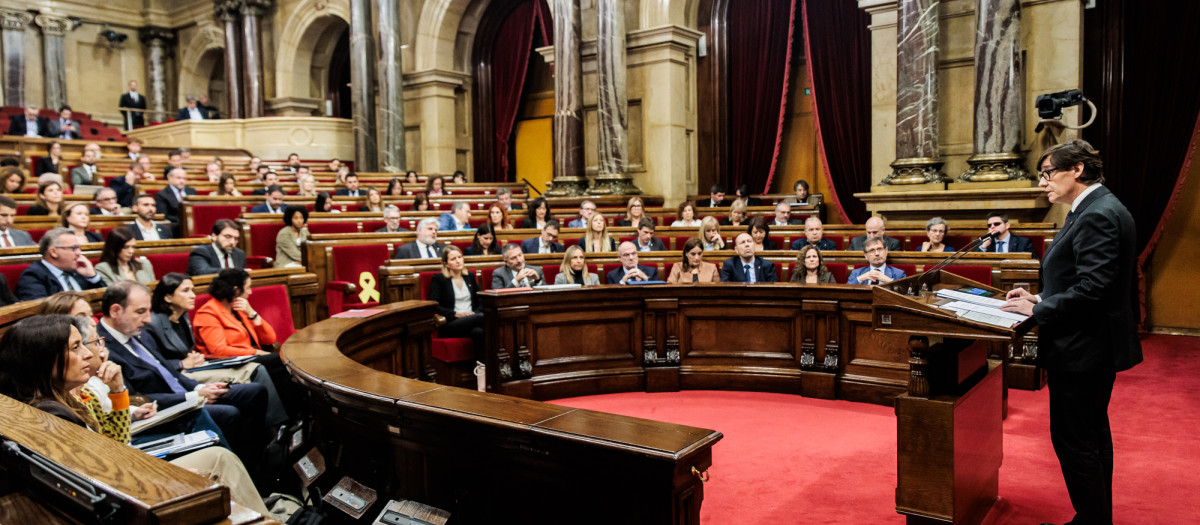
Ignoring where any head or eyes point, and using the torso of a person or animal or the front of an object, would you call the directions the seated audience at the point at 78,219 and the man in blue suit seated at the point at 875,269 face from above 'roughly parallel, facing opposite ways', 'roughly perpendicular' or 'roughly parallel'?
roughly perpendicular

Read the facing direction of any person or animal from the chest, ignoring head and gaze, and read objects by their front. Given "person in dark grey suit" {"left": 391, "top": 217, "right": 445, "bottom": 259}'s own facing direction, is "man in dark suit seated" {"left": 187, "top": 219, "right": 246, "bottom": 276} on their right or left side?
on their right

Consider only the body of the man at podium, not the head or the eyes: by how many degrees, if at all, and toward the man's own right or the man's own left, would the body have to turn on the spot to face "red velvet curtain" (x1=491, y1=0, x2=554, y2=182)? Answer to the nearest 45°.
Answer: approximately 45° to the man's own right

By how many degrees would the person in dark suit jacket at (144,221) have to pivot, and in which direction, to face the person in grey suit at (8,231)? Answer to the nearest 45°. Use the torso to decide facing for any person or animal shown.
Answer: approximately 90° to their right

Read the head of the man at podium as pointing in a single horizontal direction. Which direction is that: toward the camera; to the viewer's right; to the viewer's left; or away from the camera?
to the viewer's left

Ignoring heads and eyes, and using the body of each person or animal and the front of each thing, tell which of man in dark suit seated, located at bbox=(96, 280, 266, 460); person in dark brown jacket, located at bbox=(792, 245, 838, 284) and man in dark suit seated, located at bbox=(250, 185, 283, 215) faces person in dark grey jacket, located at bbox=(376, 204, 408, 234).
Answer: man in dark suit seated, located at bbox=(250, 185, 283, 215)

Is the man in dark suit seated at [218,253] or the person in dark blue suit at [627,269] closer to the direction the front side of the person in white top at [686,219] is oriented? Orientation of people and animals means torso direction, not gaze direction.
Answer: the person in dark blue suit

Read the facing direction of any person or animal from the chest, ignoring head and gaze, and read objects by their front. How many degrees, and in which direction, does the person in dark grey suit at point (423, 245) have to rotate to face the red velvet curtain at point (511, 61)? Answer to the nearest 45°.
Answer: approximately 135° to their left

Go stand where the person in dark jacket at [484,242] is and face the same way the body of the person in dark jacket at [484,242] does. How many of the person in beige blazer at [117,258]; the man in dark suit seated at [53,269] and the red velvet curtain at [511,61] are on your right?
2

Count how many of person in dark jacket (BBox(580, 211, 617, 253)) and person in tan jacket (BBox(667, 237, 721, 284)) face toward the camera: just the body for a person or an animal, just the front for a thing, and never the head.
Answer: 2

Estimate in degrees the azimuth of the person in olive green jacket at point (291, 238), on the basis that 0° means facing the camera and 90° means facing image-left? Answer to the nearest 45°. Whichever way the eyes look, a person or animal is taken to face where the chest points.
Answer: approximately 315°

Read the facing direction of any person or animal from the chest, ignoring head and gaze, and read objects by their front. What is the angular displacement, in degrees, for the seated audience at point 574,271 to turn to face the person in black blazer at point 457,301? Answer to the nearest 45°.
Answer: approximately 45° to their right
